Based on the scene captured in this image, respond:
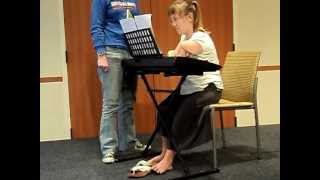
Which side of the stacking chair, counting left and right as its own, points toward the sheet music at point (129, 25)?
front

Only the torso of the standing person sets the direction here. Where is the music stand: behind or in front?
in front

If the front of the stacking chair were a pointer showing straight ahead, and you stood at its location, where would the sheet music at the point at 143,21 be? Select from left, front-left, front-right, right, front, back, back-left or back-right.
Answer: front

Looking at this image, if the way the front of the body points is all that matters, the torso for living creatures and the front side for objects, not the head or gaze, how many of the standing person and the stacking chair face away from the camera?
0

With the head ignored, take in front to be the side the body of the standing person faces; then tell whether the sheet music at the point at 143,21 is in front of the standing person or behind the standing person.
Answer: in front

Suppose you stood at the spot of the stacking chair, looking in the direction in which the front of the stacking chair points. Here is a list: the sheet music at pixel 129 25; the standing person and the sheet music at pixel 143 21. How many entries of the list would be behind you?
0

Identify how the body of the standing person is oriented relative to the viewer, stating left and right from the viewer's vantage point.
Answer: facing the viewer and to the right of the viewer

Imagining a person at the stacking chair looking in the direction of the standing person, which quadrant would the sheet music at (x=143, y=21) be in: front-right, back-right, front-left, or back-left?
front-left

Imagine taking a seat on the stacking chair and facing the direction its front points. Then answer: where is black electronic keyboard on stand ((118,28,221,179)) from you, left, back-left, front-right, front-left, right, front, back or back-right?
front

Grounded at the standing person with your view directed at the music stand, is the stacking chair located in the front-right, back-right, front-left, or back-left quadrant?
front-left

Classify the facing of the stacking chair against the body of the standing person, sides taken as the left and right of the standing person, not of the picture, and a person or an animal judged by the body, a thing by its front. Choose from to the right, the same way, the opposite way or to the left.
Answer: to the right

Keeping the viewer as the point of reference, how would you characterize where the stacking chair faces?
facing the viewer and to the left of the viewer
